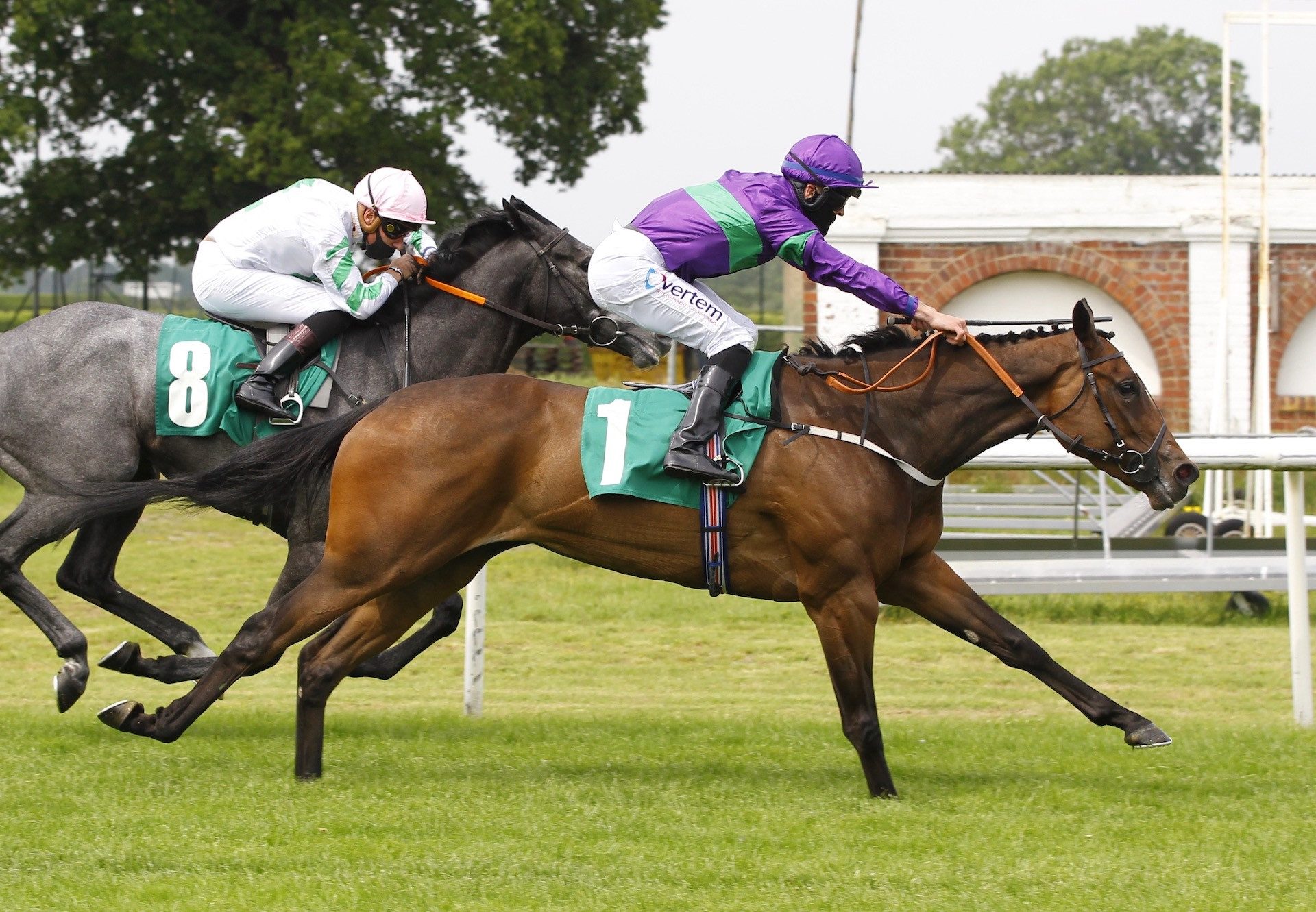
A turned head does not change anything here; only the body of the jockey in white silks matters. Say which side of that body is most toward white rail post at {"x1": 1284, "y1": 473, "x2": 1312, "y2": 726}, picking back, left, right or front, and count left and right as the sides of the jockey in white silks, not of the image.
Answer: front

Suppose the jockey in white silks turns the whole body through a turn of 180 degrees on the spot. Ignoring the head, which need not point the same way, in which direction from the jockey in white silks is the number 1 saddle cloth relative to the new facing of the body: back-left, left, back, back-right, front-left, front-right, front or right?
back-left

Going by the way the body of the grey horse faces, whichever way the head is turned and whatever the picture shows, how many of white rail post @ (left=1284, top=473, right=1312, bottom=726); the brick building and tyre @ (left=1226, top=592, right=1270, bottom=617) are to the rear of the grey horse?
0

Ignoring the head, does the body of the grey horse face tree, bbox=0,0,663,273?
no

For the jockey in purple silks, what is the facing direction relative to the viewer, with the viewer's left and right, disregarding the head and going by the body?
facing to the right of the viewer

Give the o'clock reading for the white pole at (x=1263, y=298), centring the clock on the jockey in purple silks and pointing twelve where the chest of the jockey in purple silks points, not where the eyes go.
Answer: The white pole is roughly at 10 o'clock from the jockey in purple silks.

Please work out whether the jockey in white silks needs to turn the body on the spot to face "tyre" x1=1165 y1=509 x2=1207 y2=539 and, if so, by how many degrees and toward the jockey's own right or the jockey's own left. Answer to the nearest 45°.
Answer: approximately 45° to the jockey's own left

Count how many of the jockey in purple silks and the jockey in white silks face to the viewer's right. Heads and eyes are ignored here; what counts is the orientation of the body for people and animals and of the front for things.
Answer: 2

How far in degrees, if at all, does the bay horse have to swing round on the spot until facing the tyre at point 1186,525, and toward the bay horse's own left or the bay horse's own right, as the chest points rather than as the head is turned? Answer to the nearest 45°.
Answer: approximately 45° to the bay horse's own left

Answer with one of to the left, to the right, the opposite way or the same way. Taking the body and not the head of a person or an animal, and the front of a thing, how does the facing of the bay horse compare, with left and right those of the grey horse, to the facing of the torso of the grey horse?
the same way

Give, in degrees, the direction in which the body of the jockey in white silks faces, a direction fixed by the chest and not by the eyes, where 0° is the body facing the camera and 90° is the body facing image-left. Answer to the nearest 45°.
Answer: approximately 270°

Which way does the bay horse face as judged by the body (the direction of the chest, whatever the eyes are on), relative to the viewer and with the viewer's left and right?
facing to the right of the viewer

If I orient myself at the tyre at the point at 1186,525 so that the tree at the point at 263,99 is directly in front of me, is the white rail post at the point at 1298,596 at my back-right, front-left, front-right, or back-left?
back-left

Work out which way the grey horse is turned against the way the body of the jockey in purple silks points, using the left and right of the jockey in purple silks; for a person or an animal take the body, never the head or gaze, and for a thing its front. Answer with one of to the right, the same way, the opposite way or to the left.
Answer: the same way

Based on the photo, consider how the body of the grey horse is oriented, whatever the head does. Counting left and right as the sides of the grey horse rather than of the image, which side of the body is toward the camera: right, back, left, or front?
right

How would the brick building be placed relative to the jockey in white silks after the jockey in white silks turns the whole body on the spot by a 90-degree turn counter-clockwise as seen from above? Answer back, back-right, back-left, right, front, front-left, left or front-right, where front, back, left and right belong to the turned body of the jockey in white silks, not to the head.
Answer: front-right

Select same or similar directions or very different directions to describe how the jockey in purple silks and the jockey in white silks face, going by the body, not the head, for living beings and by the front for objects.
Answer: same or similar directions
